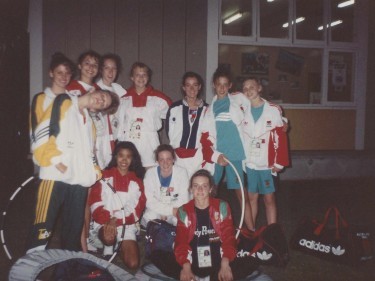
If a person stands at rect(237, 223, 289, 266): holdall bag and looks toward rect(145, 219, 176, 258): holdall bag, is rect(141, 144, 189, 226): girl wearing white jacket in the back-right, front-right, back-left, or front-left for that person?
front-right

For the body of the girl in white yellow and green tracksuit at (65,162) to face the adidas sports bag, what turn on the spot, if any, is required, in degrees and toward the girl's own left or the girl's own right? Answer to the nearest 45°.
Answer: approximately 45° to the girl's own left

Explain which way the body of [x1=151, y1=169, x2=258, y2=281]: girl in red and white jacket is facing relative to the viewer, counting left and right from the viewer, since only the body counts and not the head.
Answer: facing the viewer

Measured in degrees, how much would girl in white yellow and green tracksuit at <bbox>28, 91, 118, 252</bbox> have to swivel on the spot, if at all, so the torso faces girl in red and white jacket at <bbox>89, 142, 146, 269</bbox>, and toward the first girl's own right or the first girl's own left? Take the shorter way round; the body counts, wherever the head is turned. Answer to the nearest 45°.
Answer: approximately 90° to the first girl's own left

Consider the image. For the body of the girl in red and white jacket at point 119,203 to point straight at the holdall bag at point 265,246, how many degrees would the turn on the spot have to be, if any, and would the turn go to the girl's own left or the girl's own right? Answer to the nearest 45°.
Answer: approximately 90° to the girl's own left

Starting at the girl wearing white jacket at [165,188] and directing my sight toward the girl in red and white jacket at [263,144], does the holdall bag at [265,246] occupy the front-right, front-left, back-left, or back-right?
front-right

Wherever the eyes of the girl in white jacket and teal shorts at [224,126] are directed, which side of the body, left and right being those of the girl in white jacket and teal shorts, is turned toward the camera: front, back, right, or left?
front

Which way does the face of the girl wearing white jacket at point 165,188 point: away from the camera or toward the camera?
toward the camera

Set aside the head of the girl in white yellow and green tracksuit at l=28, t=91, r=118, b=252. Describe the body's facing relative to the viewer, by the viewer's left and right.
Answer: facing the viewer and to the right of the viewer

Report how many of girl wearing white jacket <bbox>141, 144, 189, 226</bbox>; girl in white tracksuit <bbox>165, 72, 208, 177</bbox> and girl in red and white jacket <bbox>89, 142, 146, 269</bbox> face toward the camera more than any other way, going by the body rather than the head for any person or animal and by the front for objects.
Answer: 3

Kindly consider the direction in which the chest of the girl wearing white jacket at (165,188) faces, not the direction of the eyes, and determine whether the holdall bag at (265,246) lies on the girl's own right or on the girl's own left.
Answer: on the girl's own left

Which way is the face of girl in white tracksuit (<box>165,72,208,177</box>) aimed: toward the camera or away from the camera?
toward the camera

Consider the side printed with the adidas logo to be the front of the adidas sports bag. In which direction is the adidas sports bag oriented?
toward the camera

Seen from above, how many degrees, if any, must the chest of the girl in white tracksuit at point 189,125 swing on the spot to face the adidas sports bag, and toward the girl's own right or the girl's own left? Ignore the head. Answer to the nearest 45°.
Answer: approximately 90° to the girl's own left

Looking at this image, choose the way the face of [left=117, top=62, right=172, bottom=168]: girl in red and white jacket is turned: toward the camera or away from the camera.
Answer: toward the camera

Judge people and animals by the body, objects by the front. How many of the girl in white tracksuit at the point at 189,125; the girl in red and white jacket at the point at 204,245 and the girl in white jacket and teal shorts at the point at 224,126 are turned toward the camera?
3

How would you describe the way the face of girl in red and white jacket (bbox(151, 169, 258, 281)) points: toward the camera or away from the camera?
toward the camera

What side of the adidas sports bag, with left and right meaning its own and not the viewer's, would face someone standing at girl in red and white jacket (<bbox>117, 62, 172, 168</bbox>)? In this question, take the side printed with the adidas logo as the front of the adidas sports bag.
right
